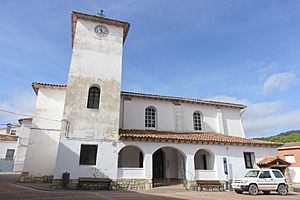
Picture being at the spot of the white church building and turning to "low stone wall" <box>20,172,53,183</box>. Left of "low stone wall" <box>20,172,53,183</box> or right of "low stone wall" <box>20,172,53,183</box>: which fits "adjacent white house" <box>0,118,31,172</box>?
right

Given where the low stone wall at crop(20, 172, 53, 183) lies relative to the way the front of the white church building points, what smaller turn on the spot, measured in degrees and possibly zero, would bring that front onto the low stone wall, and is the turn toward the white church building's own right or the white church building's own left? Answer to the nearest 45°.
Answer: approximately 90° to the white church building's own right

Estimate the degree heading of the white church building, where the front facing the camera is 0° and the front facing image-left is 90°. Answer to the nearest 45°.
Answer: approximately 0°

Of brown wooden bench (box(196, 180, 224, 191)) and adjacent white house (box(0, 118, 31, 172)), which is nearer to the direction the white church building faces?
the brown wooden bench
